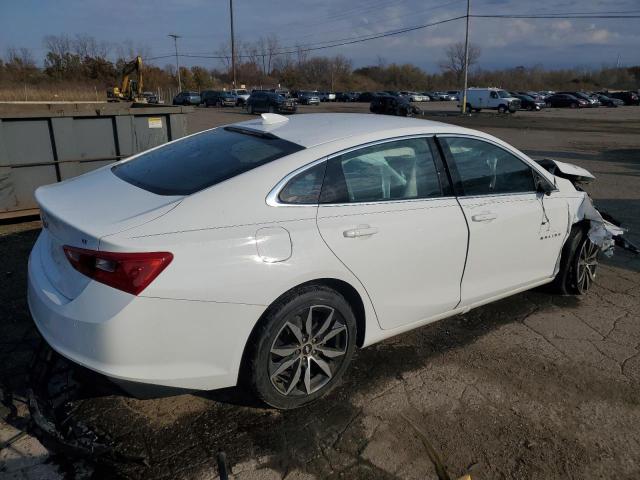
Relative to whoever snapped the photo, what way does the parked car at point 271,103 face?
facing the viewer and to the right of the viewer

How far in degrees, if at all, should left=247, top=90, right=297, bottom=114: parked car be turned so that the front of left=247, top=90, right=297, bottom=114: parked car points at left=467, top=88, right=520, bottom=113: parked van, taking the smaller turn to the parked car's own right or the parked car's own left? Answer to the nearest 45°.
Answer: approximately 45° to the parked car's own left

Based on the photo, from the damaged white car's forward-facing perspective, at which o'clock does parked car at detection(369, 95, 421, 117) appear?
The parked car is roughly at 11 o'clock from the damaged white car.

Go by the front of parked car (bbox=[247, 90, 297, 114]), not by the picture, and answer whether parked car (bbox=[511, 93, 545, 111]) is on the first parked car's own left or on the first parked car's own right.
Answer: on the first parked car's own left

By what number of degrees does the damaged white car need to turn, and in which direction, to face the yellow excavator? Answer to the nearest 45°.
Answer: approximately 45° to its left

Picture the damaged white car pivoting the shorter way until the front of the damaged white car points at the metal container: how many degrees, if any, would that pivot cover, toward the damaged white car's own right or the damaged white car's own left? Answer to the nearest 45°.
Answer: approximately 90° to the damaged white car's own left

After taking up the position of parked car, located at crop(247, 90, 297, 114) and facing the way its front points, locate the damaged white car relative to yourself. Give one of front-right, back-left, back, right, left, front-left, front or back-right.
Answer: front-right

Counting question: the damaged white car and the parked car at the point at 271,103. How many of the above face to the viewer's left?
0

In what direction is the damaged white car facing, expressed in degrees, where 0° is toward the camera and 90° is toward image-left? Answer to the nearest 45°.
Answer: approximately 225°

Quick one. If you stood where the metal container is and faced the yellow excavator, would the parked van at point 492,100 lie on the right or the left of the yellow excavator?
right
